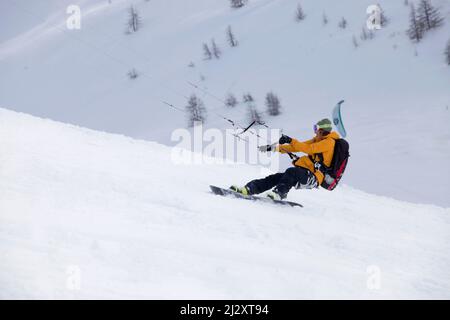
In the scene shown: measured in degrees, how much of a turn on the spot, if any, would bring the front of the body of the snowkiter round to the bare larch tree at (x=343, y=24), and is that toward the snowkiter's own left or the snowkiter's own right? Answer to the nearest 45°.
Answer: approximately 90° to the snowkiter's own right

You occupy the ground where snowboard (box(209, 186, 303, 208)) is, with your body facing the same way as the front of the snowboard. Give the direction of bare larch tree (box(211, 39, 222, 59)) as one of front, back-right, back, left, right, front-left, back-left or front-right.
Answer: right

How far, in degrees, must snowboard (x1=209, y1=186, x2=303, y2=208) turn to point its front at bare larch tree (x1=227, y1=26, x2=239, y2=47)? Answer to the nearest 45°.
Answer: approximately 90° to its right

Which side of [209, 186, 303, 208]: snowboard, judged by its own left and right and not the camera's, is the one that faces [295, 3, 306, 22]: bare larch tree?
right

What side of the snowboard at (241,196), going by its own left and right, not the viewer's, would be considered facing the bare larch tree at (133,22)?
right

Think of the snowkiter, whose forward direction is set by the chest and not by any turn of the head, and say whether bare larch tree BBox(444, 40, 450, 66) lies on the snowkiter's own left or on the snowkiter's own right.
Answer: on the snowkiter's own right

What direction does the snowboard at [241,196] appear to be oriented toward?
to the viewer's left

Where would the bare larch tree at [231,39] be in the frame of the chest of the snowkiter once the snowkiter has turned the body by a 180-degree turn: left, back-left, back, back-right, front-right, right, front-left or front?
left

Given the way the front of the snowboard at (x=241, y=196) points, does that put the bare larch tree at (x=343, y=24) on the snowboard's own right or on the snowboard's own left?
on the snowboard's own right

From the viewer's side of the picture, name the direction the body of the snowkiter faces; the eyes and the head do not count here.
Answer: to the viewer's left

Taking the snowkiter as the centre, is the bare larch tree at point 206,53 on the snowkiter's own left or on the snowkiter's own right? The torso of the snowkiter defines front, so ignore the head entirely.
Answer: on the snowkiter's own right

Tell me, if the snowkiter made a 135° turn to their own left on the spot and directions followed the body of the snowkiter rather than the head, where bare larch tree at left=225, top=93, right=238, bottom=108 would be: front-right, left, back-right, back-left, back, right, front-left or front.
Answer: back-left

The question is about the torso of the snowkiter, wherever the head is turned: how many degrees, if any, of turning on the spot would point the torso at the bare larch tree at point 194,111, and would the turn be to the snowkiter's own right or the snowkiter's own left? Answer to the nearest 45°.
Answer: approximately 90° to the snowkiter's own right

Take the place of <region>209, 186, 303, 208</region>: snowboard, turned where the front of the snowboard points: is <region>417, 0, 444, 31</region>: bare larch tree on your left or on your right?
on your right
